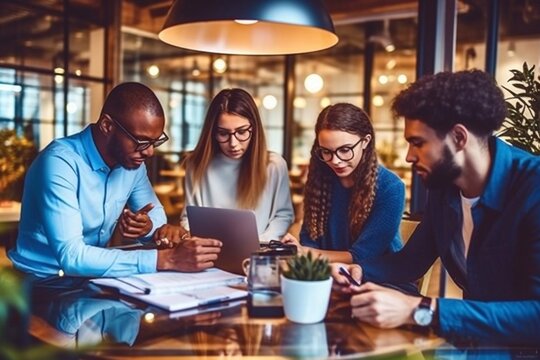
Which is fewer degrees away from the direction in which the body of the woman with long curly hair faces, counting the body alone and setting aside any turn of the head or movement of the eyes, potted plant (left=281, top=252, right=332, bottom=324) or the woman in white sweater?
the potted plant

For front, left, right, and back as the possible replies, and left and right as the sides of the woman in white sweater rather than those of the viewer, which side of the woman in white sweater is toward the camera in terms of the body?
front

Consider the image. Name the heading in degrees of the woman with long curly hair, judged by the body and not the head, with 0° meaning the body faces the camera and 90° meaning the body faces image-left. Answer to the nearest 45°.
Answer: approximately 45°

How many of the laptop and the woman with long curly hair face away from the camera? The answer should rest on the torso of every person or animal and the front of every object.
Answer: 1

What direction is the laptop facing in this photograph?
away from the camera

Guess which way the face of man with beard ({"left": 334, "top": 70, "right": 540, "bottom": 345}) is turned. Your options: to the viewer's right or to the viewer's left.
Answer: to the viewer's left

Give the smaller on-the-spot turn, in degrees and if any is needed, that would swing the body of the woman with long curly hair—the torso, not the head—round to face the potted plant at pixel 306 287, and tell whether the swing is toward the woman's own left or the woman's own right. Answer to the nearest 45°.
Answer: approximately 45° to the woman's own left

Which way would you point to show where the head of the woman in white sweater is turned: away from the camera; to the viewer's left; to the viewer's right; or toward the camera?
toward the camera

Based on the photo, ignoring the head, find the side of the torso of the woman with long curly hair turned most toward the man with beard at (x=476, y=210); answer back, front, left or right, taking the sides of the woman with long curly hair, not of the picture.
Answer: left

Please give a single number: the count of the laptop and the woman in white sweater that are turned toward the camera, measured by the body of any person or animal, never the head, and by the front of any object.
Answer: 1

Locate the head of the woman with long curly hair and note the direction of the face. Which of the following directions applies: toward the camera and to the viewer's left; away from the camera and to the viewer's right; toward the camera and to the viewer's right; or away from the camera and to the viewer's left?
toward the camera and to the viewer's left

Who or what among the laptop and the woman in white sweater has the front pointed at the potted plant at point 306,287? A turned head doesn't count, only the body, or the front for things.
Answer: the woman in white sweater

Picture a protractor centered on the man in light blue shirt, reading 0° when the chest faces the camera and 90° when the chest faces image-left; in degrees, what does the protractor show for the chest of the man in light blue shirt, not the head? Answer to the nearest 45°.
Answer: approximately 315°

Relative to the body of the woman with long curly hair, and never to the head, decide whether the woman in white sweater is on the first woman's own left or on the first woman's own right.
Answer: on the first woman's own right

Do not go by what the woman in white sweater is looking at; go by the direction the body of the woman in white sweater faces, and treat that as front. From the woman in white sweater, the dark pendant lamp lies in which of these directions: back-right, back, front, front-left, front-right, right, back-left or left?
front
